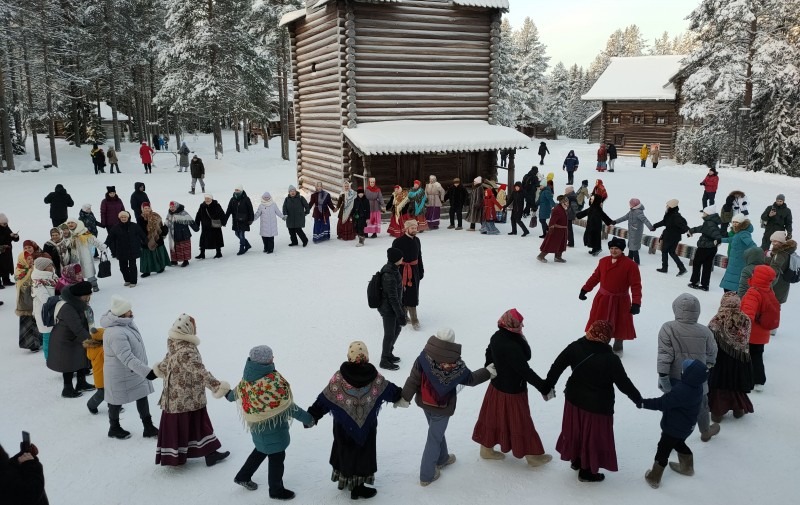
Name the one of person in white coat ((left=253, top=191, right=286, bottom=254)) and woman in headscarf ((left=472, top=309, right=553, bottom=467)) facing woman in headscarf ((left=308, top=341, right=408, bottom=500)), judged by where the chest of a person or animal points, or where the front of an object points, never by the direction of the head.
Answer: the person in white coat

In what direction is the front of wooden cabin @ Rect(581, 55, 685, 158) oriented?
toward the camera

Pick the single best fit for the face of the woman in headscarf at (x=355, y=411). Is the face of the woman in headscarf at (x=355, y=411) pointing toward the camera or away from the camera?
away from the camera

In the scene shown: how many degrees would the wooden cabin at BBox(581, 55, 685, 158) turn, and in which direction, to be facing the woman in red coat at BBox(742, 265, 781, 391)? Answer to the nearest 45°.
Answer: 0° — it already faces them

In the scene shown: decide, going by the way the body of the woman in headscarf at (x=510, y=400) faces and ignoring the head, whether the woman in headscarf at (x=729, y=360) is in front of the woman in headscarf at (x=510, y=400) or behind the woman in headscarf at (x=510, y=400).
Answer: in front

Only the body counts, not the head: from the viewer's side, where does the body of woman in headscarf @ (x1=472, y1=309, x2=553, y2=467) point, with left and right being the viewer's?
facing away from the viewer and to the right of the viewer

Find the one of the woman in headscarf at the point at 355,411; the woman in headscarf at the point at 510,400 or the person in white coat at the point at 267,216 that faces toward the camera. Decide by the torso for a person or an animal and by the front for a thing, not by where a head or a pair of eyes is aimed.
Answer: the person in white coat

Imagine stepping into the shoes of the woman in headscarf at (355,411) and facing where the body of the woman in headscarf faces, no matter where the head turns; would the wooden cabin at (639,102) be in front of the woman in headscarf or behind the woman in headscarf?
in front

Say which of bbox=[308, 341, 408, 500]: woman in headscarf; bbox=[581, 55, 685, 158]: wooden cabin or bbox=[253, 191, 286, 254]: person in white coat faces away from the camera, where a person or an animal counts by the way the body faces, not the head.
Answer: the woman in headscarf

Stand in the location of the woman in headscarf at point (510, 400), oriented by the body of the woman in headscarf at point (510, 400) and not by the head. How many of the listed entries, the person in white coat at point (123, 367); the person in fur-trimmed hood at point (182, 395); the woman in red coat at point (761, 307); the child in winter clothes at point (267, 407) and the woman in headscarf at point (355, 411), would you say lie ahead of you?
1

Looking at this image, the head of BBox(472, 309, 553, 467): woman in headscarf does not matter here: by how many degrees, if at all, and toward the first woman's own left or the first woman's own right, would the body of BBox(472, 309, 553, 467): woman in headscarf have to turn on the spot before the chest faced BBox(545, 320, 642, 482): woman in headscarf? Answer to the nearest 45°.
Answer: approximately 45° to the first woman's own right

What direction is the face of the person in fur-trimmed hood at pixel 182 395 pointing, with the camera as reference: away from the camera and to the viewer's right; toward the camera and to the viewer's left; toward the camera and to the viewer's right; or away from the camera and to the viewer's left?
away from the camera and to the viewer's right

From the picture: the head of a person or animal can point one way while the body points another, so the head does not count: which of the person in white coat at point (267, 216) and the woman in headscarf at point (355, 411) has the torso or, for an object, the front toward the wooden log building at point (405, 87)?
the woman in headscarf

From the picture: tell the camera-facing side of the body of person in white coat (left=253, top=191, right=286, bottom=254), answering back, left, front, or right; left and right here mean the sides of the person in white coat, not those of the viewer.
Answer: front

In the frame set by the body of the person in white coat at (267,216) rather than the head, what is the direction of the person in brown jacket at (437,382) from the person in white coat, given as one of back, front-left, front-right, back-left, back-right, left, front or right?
front

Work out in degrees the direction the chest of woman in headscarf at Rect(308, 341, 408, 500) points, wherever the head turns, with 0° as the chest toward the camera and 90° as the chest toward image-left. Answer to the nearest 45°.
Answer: approximately 180°

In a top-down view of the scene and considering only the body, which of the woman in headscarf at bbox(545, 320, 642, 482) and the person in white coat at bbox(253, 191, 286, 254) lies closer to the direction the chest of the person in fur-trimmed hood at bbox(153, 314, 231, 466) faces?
the person in white coat
